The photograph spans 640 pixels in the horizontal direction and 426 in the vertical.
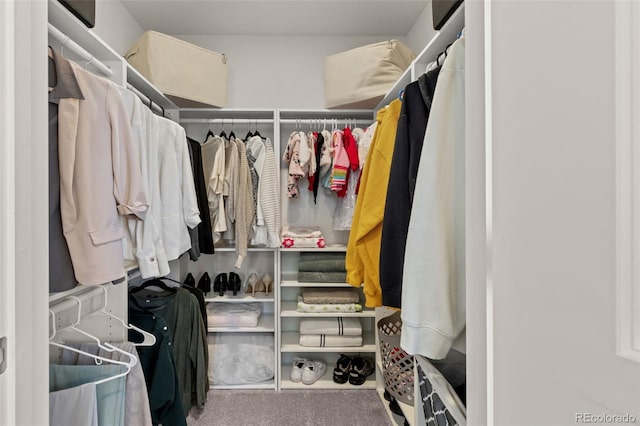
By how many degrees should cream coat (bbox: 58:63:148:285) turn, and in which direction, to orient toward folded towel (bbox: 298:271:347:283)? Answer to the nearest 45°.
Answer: approximately 135° to its left

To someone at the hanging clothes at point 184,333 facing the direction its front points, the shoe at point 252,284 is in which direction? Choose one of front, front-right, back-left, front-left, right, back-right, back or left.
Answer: back-left

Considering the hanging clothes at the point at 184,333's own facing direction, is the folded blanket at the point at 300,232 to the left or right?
on its left

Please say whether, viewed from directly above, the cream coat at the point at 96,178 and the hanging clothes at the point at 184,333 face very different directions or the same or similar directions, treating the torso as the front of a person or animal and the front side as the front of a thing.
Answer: same or similar directions

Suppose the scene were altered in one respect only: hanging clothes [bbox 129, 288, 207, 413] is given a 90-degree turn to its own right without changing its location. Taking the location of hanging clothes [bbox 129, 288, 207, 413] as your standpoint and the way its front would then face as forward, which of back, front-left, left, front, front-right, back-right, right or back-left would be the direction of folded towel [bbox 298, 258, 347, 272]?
back

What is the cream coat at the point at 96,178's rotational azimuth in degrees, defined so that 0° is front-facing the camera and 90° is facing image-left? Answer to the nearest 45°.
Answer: approximately 0°

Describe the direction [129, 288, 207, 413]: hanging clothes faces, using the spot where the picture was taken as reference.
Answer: facing the viewer

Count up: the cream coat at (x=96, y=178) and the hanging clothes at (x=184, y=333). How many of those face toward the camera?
2

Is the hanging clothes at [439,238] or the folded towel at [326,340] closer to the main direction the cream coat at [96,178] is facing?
the hanging clothes

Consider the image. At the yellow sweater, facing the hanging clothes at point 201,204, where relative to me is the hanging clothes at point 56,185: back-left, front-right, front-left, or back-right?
front-left

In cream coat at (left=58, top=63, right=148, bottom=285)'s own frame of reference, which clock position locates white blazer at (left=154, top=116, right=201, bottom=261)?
The white blazer is roughly at 7 o'clock from the cream coat.

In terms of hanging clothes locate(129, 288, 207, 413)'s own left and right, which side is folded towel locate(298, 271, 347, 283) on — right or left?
on its left

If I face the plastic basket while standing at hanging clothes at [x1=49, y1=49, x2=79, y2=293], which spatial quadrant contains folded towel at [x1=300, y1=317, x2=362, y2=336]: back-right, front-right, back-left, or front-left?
front-left
